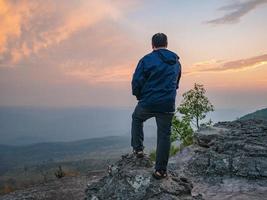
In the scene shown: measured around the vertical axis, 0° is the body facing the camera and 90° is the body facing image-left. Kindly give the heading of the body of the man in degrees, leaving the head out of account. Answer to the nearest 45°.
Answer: approximately 135°

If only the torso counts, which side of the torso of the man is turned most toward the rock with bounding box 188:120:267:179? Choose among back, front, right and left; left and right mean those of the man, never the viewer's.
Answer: right

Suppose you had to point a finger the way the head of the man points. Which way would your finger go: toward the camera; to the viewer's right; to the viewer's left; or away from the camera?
away from the camera
